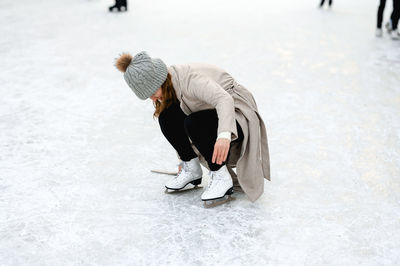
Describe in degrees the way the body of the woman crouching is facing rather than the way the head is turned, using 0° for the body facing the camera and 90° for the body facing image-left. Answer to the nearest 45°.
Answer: approximately 45°

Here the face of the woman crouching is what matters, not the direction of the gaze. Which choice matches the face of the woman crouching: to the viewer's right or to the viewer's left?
to the viewer's left

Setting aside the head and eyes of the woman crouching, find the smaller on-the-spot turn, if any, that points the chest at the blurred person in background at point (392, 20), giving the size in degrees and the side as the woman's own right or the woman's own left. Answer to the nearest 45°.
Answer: approximately 180°

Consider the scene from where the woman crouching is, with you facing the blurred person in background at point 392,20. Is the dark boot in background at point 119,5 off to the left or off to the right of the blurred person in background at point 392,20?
left

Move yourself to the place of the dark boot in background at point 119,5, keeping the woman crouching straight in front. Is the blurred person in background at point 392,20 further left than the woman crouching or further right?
left

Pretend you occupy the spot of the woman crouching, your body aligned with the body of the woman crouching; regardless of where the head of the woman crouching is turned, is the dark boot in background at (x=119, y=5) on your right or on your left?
on your right
